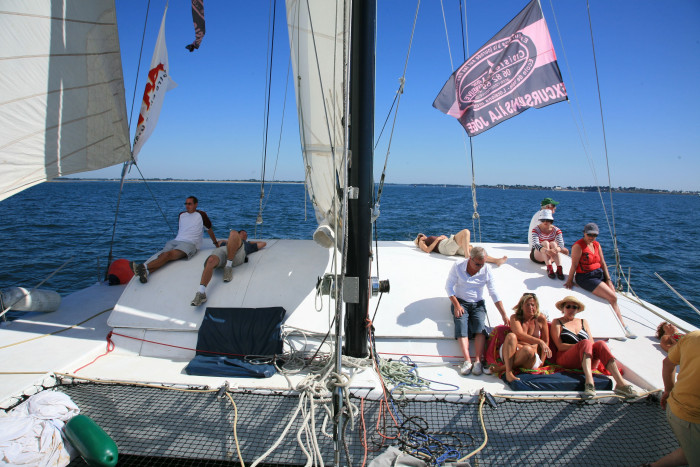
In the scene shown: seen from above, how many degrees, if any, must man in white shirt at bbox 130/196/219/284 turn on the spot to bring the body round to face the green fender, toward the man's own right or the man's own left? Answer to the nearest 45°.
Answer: approximately 45° to the man's own left

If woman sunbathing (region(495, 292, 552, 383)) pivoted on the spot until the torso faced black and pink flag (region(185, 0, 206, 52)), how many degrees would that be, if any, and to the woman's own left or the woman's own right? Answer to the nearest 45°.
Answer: approximately 90° to the woman's own right

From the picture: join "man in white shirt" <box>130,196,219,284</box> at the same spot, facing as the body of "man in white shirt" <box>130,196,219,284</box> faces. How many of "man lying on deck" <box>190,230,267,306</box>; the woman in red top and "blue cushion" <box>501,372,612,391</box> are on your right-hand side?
0

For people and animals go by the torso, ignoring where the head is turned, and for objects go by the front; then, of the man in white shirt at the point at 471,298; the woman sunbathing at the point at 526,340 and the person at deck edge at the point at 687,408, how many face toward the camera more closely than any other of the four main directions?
2

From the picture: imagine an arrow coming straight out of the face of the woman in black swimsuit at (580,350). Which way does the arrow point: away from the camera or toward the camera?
toward the camera

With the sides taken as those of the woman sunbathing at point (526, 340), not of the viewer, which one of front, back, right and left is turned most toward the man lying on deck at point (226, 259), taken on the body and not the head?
right

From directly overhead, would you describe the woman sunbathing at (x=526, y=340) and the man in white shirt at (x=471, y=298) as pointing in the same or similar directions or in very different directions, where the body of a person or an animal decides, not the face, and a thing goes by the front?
same or similar directions

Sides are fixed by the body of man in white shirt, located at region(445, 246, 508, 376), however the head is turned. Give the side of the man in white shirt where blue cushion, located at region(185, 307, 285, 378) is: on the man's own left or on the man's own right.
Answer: on the man's own right

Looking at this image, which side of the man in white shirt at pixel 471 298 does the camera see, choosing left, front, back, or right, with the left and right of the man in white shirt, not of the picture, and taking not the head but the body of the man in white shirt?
front

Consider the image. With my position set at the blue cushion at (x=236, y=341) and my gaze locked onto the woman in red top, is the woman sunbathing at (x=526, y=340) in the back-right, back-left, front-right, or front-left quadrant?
front-right

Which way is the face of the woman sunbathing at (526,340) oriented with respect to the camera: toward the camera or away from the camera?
toward the camera

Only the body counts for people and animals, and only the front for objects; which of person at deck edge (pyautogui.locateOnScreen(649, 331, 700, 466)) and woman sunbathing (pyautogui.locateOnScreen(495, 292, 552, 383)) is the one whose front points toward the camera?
the woman sunbathing

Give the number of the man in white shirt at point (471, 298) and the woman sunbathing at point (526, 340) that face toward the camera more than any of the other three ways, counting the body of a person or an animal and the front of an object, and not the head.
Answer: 2

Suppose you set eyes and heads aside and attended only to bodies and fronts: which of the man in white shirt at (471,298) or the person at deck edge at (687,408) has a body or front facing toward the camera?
the man in white shirt

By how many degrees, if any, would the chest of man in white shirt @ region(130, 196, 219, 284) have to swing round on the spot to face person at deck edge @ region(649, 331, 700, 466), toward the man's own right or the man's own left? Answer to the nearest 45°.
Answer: approximately 90° to the man's own left

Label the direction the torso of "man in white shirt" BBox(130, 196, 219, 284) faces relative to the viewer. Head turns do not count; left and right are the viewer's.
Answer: facing the viewer and to the left of the viewer
